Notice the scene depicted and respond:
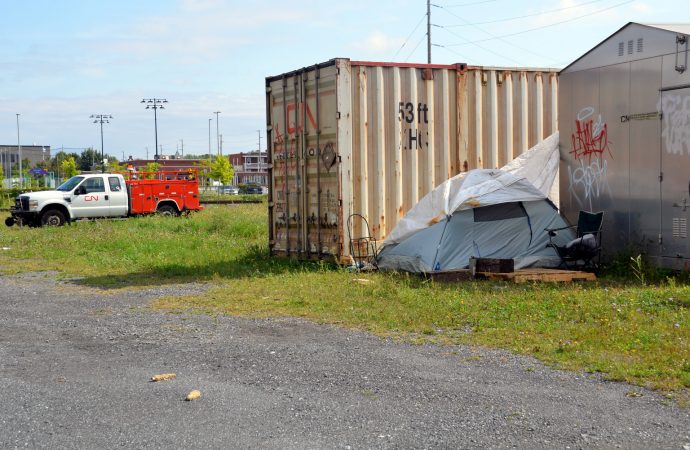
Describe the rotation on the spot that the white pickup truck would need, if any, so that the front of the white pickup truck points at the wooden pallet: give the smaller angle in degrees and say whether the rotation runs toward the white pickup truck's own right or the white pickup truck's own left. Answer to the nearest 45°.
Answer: approximately 90° to the white pickup truck's own left

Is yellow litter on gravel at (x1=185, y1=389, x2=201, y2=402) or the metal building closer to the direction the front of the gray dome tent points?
the yellow litter on gravel

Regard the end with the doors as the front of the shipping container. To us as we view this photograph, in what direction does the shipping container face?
facing the viewer and to the left of the viewer

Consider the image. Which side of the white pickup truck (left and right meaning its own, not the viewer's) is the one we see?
left

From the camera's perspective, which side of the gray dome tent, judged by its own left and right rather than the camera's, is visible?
front

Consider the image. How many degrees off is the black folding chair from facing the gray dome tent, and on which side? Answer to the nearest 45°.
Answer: approximately 45° to its right

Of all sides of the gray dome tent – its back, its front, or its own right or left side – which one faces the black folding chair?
left

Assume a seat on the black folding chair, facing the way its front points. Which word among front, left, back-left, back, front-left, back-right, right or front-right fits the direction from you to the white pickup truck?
right

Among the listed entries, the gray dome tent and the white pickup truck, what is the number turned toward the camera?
1
